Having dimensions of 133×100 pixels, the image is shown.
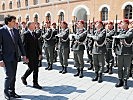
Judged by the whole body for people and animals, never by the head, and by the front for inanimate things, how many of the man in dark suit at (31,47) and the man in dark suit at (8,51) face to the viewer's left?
0

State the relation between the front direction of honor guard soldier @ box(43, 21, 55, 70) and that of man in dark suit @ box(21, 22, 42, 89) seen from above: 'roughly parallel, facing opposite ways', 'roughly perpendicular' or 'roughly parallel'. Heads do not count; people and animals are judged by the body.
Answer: roughly perpendicular

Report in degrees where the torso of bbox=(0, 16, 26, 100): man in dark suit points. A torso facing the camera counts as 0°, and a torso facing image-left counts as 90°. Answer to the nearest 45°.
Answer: approximately 315°

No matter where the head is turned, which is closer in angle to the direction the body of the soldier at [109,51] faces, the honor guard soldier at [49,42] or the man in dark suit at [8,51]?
the man in dark suit

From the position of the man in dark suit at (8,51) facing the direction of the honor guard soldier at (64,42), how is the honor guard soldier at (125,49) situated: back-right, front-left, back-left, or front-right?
front-right

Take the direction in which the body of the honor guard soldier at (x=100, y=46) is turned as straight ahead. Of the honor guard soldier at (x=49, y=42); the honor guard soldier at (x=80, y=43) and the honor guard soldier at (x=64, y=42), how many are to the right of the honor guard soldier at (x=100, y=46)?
3

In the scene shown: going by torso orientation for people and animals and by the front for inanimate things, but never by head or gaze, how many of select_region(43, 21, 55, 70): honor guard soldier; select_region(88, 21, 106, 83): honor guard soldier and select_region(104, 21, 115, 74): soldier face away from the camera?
0

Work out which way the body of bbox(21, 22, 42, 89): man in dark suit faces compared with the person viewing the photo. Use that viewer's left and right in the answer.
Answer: facing the viewer and to the right of the viewer

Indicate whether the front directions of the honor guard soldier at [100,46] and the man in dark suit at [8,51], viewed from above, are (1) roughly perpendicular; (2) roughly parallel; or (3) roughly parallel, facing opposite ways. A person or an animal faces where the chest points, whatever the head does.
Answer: roughly perpendicular

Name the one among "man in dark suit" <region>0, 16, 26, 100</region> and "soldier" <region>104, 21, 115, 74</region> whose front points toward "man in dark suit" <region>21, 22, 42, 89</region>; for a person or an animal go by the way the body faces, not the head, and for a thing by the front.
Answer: the soldier

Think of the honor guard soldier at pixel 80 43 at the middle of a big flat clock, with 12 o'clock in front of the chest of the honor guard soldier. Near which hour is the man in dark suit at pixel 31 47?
The man in dark suit is roughly at 12 o'clock from the honor guard soldier.

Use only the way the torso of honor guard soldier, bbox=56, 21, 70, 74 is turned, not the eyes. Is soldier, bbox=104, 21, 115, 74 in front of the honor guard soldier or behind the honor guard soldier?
behind

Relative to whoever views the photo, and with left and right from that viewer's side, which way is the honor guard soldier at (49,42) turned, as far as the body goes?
facing the viewer and to the left of the viewer
